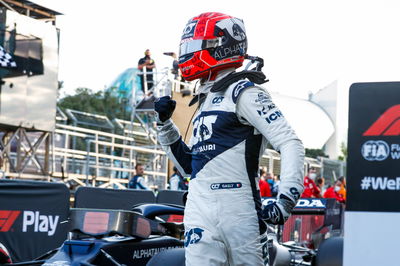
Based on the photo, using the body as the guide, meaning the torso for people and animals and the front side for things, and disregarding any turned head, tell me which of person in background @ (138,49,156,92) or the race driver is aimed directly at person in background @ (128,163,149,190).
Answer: person in background @ (138,49,156,92)

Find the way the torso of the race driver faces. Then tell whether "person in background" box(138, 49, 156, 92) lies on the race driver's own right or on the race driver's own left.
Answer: on the race driver's own right

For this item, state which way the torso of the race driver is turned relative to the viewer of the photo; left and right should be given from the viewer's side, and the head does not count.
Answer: facing the viewer and to the left of the viewer

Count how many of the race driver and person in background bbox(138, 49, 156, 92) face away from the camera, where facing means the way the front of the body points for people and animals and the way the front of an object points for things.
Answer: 0

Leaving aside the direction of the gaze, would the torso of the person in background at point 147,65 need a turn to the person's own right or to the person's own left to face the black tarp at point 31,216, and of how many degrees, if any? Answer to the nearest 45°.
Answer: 0° — they already face it

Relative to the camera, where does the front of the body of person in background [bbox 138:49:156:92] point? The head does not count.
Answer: toward the camera

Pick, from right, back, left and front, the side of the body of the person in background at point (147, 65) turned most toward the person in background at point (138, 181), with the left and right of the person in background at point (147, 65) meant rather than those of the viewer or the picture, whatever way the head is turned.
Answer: front

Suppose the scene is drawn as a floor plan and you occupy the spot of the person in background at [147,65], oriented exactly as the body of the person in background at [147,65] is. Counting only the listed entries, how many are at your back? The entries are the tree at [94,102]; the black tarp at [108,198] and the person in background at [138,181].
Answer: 1

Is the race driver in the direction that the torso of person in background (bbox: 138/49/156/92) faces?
yes

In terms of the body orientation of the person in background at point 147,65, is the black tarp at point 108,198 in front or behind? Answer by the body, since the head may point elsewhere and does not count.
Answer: in front

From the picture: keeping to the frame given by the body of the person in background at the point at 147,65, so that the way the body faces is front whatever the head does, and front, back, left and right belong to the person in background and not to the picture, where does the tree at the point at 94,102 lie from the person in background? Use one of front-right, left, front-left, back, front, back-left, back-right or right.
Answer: back
